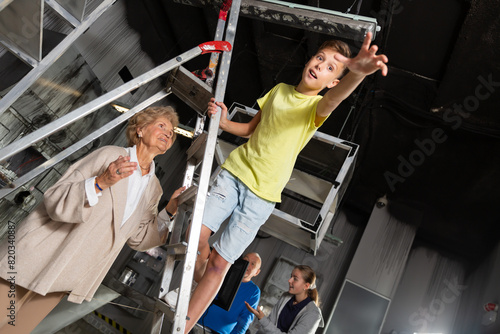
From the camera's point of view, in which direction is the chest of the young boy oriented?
toward the camera

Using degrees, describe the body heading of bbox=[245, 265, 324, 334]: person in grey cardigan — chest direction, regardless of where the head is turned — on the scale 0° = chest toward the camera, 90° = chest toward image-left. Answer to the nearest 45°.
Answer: approximately 45°

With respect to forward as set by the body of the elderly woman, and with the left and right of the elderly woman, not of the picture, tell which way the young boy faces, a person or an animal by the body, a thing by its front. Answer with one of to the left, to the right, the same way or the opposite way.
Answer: to the right

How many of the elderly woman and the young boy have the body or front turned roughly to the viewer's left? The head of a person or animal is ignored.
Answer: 0

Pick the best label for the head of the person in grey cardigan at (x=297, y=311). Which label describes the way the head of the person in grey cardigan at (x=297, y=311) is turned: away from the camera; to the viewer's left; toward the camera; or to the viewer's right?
to the viewer's left

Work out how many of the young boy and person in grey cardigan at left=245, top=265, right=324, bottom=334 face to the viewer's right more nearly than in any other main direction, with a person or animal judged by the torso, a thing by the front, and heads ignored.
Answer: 0

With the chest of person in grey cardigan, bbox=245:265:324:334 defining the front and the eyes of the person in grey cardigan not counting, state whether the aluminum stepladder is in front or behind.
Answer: in front

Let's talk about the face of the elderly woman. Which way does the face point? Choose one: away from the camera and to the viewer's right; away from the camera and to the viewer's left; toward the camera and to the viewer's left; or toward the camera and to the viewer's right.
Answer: toward the camera and to the viewer's right

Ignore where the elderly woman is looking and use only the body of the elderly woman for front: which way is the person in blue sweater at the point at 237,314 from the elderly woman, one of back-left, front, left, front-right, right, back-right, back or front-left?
left

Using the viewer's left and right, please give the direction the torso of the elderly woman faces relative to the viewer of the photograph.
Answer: facing the viewer and to the right of the viewer
